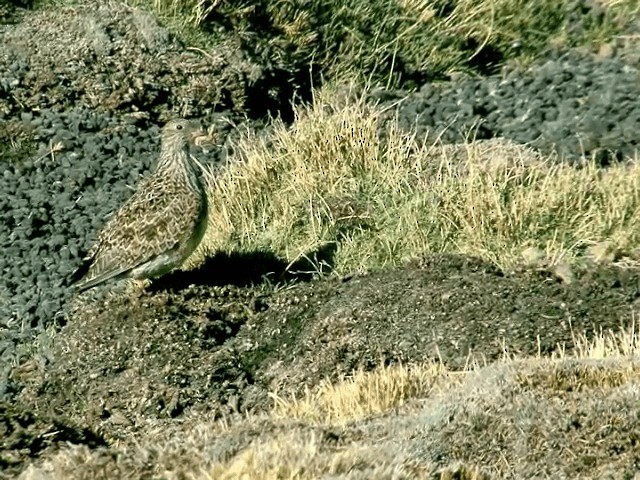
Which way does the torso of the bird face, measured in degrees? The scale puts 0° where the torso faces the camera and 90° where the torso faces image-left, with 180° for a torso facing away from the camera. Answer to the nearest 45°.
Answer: approximately 270°
